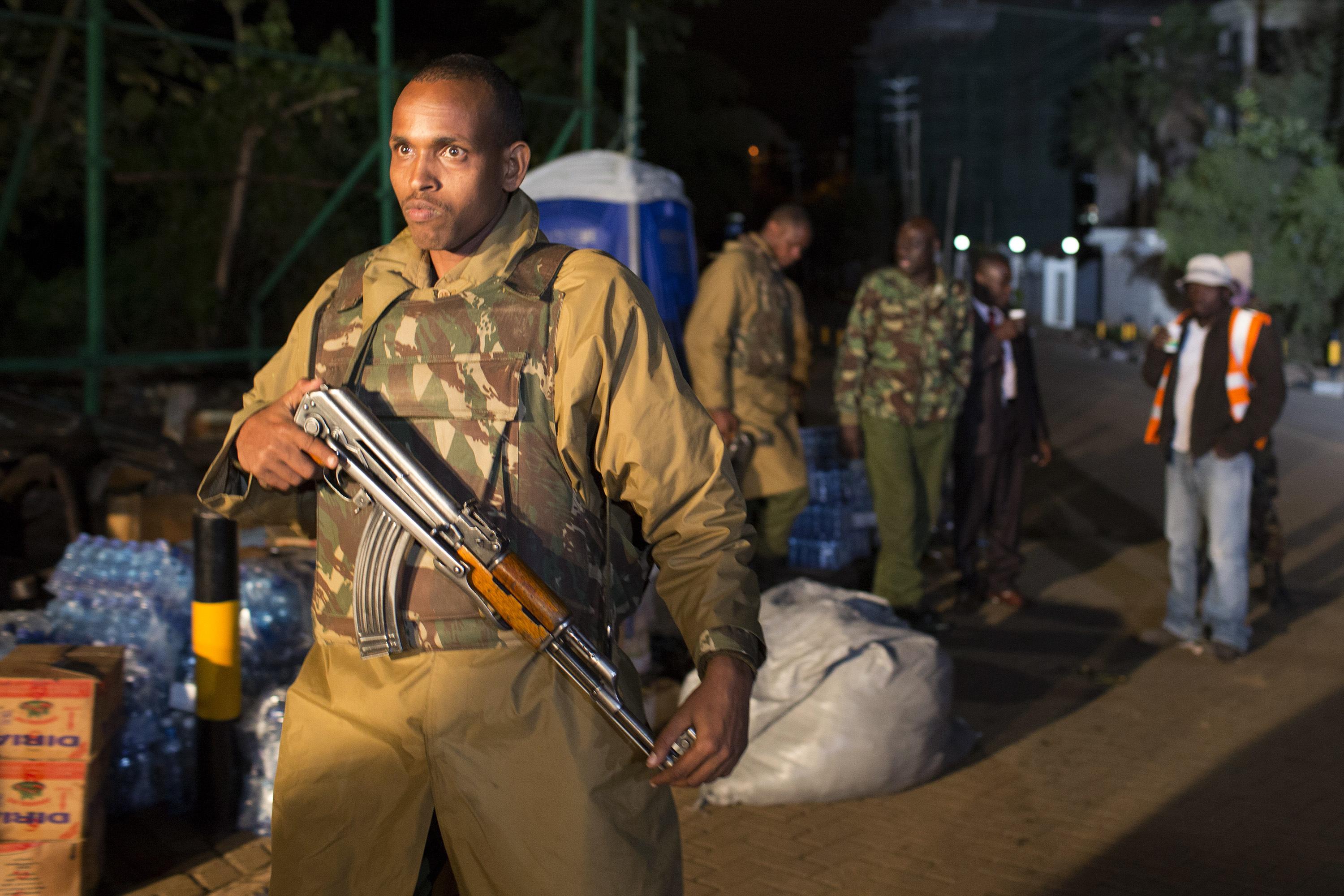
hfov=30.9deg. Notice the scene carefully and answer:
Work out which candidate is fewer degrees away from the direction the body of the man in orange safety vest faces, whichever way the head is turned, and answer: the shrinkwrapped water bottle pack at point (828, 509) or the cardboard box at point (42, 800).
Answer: the cardboard box

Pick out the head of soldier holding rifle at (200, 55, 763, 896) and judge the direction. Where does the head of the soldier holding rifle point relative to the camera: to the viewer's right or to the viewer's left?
to the viewer's left

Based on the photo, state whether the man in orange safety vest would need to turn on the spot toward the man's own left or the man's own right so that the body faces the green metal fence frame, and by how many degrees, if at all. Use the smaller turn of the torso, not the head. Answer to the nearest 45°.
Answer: approximately 45° to the man's own right

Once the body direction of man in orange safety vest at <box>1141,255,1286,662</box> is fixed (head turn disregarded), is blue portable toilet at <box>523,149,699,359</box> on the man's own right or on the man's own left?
on the man's own right

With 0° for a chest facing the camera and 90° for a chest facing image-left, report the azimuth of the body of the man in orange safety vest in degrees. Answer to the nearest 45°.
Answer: approximately 45°

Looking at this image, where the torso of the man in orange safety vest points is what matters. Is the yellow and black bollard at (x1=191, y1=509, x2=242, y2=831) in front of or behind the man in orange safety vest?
in front

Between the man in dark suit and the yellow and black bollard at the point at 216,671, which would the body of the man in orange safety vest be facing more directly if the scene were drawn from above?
the yellow and black bollard

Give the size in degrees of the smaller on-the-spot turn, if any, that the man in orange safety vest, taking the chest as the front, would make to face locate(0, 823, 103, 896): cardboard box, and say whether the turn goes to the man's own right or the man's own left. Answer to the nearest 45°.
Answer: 0° — they already face it

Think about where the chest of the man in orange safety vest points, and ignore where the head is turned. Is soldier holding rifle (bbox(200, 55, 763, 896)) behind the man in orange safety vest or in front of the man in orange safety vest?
in front

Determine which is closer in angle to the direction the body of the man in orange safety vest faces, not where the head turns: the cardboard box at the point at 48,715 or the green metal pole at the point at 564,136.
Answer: the cardboard box

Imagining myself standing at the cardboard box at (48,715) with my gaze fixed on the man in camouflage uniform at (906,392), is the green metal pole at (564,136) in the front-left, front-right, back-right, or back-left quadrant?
front-left

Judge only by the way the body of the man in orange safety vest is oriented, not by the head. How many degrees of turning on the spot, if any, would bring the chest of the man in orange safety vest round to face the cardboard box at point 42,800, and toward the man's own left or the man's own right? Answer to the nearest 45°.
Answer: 0° — they already face it

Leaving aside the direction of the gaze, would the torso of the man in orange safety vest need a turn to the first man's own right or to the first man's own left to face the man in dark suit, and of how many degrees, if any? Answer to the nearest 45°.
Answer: approximately 90° to the first man's own right
